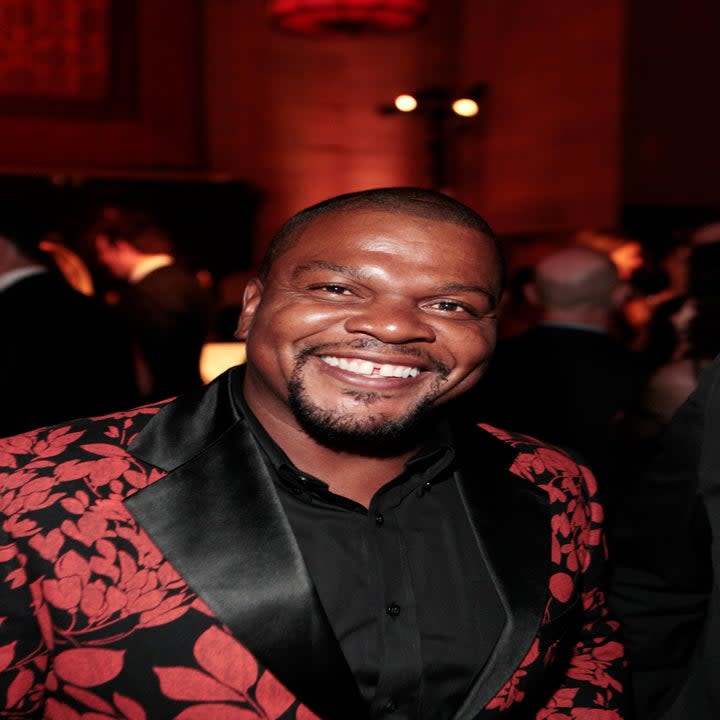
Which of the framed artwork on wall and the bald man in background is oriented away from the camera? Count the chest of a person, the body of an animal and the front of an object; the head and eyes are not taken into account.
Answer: the bald man in background

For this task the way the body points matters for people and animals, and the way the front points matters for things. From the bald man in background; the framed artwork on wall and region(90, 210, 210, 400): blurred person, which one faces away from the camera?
the bald man in background

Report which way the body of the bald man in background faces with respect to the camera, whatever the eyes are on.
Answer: away from the camera

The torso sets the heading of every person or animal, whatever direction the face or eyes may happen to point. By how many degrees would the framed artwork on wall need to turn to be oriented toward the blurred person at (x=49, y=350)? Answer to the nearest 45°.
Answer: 0° — it already faces them

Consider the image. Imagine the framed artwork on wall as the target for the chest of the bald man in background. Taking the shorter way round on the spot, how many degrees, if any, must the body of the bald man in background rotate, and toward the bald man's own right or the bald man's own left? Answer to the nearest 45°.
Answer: approximately 45° to the bald man's own left

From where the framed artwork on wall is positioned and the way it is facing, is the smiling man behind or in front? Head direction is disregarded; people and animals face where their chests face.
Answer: in front

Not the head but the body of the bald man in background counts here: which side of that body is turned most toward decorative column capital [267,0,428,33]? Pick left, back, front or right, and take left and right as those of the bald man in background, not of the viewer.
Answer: front

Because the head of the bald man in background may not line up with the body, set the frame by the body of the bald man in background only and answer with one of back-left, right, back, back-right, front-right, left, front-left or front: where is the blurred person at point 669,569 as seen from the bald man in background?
back

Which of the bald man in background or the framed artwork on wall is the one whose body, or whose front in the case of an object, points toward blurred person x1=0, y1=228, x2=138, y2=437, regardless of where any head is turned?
the framed artwork on wall

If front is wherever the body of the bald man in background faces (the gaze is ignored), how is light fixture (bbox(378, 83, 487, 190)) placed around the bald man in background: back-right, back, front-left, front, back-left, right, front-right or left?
front

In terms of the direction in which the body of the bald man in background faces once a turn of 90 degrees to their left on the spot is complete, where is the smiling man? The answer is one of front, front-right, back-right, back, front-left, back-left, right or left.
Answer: left

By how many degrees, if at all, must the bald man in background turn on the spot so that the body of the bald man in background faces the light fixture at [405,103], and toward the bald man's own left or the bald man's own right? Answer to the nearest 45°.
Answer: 0° — they already face it

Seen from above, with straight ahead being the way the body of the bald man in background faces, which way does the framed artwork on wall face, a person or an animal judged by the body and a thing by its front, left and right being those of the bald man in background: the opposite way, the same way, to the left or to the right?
the opposite way

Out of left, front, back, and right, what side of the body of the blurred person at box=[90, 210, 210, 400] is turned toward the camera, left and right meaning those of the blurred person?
left
